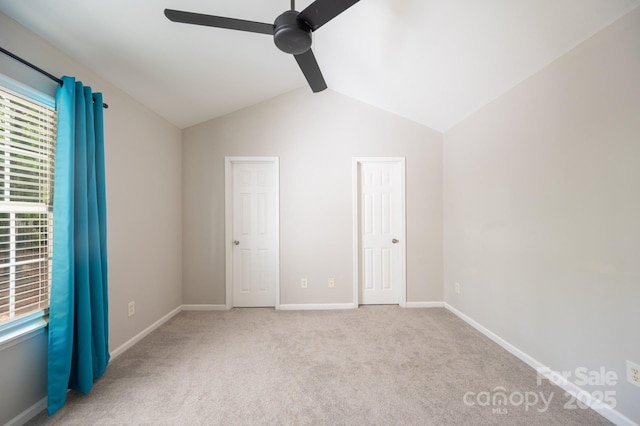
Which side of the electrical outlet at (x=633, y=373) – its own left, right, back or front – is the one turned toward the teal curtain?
front

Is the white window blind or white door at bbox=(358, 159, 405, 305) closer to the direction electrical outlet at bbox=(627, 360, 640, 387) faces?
the white window blind

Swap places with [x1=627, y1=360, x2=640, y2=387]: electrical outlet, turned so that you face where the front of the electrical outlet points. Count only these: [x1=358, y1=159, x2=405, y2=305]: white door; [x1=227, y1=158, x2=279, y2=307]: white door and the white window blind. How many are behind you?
0

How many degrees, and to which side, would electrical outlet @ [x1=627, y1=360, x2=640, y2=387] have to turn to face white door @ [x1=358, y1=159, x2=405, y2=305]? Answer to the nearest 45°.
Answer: approximately 45° to its right

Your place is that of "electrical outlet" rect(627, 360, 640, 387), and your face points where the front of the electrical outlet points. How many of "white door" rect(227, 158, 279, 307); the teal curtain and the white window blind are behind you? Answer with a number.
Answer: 0

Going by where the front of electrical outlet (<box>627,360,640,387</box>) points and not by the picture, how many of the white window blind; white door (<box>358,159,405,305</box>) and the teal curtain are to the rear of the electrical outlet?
0

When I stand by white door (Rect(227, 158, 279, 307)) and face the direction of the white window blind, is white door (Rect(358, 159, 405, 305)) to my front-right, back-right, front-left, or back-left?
back-left

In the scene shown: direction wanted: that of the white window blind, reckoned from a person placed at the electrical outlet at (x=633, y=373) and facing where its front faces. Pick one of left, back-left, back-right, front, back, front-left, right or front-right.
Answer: front

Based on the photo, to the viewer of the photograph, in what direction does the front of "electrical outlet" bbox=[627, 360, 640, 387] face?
facing the viewer and to the left of the viewer

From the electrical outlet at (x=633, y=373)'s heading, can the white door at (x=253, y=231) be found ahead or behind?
ahead
